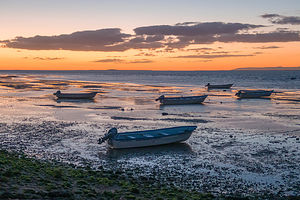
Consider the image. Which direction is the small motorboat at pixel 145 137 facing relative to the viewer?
to the viewer's right
